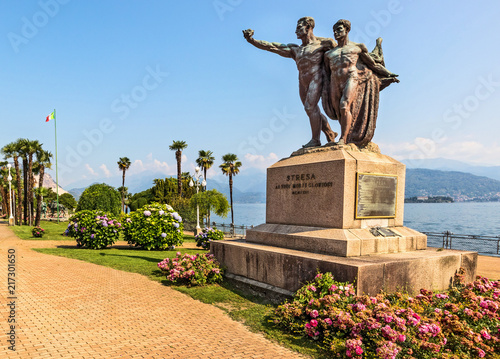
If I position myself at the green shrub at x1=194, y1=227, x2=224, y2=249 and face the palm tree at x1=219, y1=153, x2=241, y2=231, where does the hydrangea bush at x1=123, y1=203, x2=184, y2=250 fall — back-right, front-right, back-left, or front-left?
back-left

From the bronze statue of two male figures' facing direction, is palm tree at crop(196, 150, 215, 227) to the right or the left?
on its right

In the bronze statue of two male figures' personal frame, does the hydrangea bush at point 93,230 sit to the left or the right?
on its right

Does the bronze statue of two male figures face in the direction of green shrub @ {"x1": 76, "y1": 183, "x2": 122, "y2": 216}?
no

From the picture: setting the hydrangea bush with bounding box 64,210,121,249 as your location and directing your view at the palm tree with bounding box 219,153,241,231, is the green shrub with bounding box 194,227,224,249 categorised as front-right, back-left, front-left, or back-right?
front-right

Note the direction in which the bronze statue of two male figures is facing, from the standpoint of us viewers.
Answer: facing the viewer and to the left of the viewer

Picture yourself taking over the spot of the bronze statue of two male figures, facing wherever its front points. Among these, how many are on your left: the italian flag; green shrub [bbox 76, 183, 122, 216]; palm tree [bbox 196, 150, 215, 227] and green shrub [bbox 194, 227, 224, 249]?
0

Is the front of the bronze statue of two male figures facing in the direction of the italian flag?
no

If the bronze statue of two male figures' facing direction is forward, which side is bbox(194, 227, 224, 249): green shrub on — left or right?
on its right

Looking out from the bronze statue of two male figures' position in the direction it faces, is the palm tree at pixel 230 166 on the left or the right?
on its right
